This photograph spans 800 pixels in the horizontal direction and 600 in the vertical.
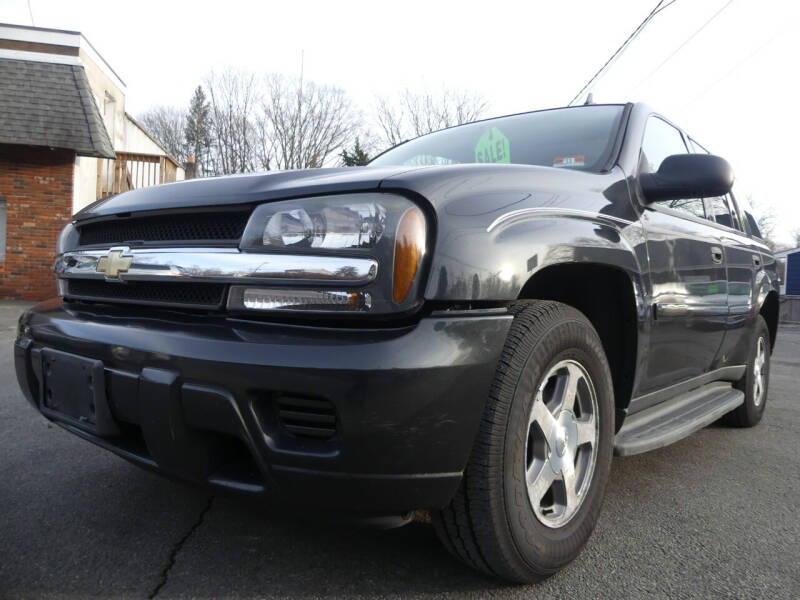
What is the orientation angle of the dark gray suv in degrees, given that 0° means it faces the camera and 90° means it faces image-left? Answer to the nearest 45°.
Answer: approximately 45°

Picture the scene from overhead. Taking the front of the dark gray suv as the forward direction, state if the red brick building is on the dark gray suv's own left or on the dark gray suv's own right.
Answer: on the dark gray suv's own right

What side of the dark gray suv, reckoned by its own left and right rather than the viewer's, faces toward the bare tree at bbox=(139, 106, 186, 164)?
right
